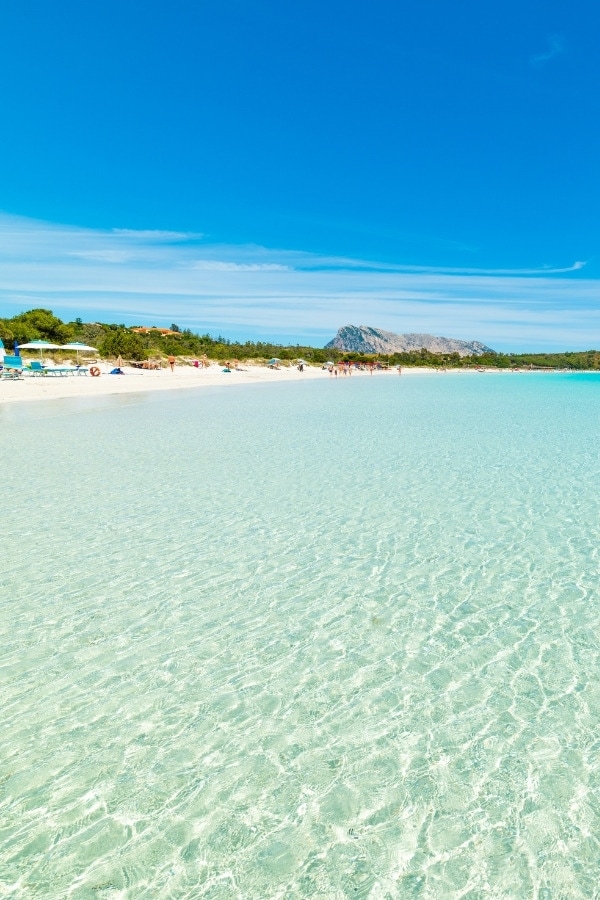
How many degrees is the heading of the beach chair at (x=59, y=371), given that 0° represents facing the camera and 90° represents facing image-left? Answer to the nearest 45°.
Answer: approximately 270°

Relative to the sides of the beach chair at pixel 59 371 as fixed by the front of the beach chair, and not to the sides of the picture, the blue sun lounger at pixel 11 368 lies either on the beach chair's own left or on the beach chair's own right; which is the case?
on the beach chair's own right
